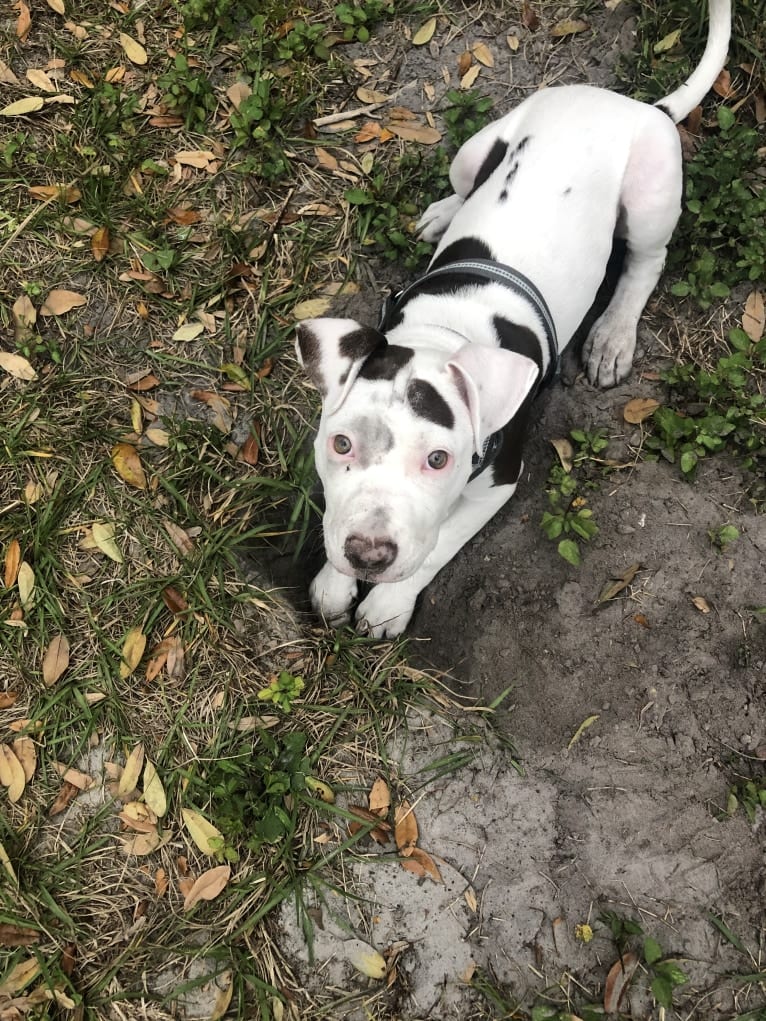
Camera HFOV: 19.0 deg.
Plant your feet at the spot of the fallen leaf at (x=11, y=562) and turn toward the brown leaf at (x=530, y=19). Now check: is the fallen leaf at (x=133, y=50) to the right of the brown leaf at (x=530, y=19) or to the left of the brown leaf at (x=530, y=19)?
left

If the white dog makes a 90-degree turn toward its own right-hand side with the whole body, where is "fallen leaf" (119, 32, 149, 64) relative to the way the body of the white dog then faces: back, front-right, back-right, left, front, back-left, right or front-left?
front

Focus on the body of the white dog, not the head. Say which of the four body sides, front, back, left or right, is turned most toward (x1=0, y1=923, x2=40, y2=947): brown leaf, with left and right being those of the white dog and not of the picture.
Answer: front

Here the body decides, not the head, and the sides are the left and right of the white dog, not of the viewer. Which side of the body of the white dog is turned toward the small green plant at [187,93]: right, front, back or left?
right

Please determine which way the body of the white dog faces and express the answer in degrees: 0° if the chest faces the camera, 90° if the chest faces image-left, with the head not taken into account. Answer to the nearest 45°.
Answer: approximately 45°

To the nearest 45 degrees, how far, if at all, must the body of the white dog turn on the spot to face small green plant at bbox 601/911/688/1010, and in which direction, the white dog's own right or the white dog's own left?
approximately 90° to the white dog's own left

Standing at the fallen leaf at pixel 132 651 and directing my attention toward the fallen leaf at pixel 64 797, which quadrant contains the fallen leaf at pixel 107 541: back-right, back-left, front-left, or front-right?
back-right

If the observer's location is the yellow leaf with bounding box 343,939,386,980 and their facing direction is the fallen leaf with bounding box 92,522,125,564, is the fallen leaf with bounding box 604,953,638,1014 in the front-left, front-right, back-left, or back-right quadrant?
back-right
